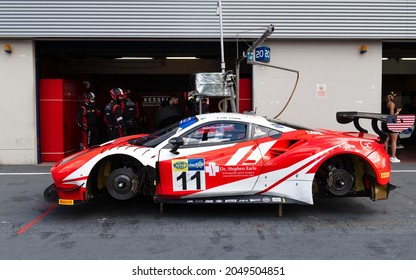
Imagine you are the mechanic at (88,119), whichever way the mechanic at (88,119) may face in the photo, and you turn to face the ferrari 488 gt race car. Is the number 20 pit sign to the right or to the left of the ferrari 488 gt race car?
left

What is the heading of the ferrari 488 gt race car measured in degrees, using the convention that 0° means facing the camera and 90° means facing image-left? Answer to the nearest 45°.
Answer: approximately 90°

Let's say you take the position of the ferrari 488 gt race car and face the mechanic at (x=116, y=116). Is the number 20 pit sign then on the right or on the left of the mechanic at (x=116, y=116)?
right

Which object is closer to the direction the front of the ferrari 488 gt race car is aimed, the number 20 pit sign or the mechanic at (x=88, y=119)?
the mechanic

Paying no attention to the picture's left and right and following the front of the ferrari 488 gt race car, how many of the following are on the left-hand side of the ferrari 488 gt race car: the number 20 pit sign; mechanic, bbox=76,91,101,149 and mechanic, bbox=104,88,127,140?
0

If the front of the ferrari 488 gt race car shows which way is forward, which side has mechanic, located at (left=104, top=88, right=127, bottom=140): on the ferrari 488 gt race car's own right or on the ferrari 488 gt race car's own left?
on the ferrari 488 gt race car's own right

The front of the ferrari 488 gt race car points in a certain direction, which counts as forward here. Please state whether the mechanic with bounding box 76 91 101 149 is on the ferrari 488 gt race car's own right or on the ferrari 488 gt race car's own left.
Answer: on the ferrari 488 gt race car's own right

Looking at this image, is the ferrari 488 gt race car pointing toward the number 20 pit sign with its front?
no

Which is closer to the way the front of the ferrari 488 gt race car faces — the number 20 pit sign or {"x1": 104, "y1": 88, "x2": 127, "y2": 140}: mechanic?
the mechanic

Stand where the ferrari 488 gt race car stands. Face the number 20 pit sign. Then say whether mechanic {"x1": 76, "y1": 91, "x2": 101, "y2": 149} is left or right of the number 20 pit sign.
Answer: left
